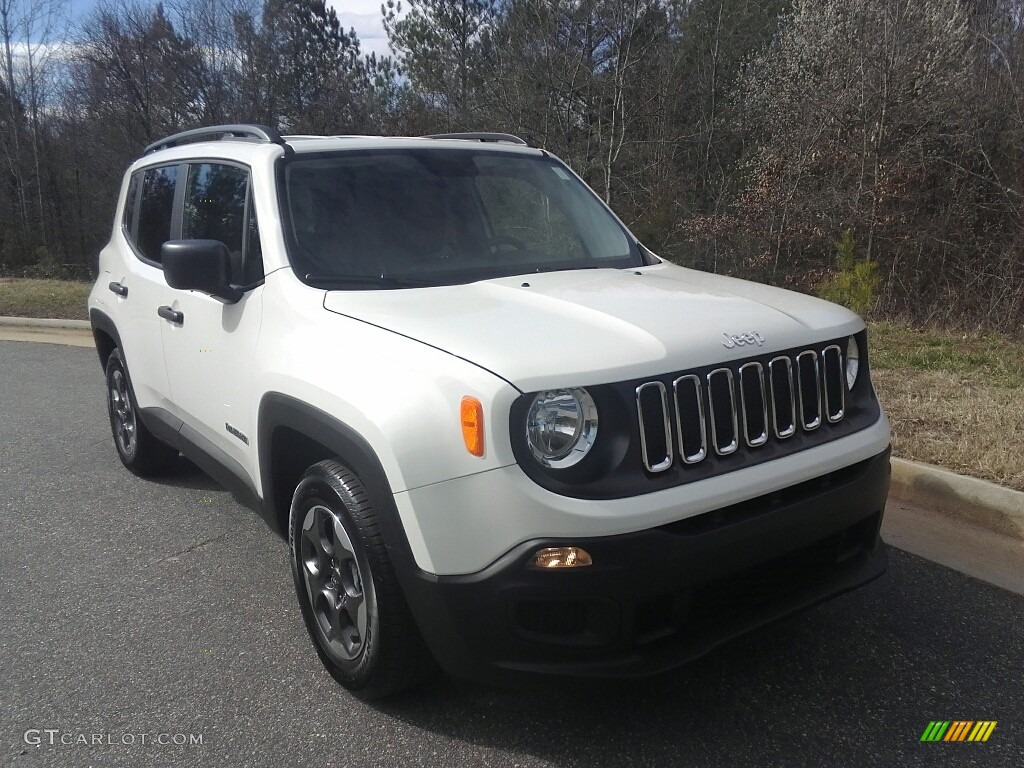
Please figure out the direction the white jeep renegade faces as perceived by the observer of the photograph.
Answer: facing the viewer and to the right of the viewer
